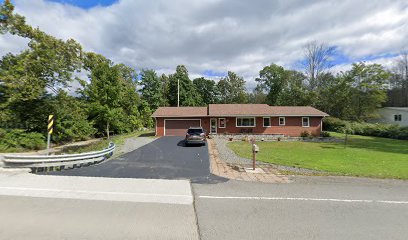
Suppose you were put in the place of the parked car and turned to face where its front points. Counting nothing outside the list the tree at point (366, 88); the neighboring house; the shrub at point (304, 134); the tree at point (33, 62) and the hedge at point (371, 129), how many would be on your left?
1

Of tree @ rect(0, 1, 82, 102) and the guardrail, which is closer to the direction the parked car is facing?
the tree

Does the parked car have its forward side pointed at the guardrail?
no

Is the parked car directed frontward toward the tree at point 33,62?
no

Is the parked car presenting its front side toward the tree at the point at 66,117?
no

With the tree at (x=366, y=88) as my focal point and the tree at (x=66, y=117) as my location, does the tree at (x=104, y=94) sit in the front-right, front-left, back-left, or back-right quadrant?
front-left

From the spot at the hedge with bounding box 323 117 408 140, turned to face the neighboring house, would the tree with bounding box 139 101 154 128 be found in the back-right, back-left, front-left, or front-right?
back-left

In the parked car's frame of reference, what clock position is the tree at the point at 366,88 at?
The tree is roughly at 2 o'clock from the parked car.

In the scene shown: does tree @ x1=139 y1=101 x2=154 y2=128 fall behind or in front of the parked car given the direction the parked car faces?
in front

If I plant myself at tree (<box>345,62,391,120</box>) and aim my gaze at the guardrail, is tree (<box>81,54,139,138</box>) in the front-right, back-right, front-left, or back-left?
front-right

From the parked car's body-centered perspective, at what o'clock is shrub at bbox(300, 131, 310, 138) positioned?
The shrub is roughly at 2 o'clock from the parked car.
